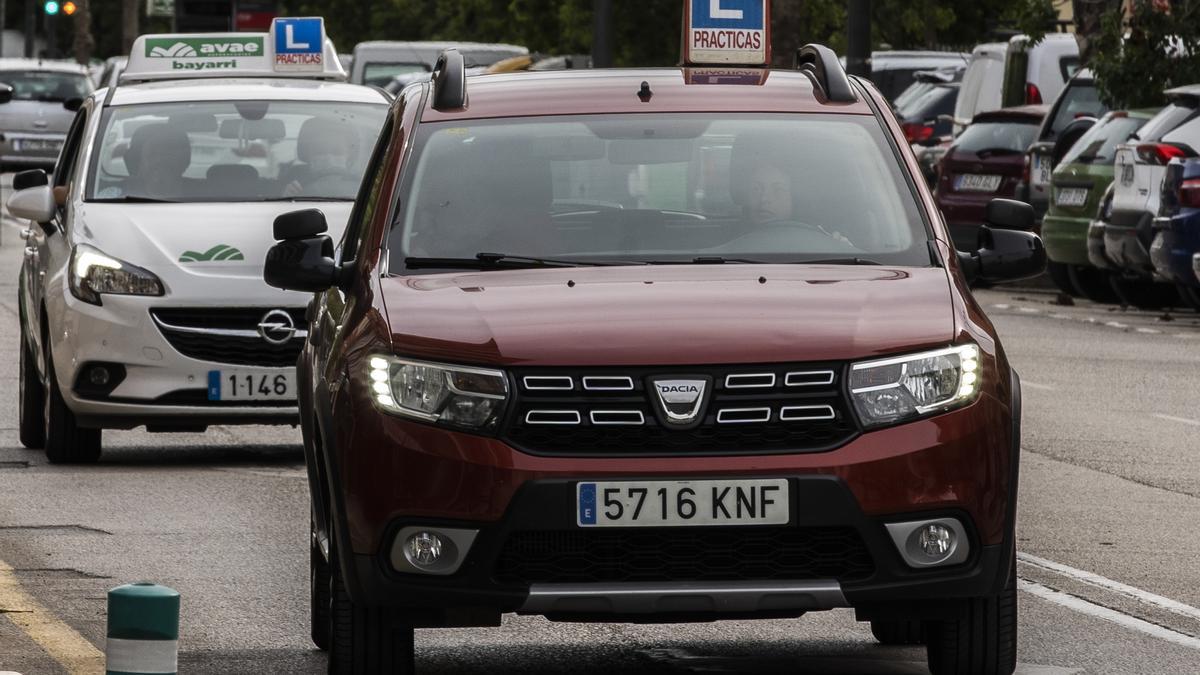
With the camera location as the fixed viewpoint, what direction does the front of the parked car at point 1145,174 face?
facing away from the viewer and to the right of the viewer

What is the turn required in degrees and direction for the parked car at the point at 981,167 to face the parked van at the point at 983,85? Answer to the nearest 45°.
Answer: approximately 45° to its left

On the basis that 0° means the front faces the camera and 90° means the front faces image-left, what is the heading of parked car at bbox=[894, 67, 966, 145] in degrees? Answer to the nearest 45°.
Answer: approximately 225°

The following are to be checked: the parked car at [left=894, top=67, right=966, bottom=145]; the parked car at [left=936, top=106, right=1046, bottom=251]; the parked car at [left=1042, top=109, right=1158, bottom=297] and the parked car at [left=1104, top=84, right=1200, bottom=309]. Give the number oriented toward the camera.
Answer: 0

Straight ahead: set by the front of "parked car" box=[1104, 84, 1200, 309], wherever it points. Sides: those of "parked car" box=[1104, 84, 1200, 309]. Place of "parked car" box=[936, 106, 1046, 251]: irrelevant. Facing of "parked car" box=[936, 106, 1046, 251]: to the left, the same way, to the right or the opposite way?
the same way

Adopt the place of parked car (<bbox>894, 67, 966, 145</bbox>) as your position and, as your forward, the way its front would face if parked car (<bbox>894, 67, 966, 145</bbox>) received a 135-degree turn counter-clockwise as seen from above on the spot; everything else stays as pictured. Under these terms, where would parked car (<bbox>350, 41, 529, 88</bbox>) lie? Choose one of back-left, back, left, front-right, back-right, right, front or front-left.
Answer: front-right

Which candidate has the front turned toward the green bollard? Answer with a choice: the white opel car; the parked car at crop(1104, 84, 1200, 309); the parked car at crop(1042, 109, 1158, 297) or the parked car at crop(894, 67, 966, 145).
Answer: the white opel car

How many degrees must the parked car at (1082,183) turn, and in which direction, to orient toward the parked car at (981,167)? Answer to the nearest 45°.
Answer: approximately 45° to its left

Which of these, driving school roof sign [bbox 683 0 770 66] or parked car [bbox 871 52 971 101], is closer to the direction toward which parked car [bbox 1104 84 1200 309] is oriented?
the parked car

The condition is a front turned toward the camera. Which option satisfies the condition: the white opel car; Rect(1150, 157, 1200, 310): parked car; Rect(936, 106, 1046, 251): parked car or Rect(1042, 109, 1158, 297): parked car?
the white opel car

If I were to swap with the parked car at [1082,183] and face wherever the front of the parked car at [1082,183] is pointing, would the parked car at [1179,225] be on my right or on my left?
on my right

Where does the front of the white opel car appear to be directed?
toward the camera

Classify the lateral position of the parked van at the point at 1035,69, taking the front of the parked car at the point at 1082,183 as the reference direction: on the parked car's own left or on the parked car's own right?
on the parked car's own left

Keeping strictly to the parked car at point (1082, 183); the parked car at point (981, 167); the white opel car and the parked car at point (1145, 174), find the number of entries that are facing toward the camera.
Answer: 1

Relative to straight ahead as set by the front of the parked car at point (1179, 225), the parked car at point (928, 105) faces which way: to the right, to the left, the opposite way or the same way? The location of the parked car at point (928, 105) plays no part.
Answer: the same way

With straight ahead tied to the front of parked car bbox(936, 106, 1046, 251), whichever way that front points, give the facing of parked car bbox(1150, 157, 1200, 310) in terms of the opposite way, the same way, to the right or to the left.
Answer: the same way

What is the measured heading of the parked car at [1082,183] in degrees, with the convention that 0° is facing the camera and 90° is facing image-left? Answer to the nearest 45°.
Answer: approximately 225°

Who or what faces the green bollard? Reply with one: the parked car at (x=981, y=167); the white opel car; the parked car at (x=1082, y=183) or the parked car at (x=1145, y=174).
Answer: the white opel car

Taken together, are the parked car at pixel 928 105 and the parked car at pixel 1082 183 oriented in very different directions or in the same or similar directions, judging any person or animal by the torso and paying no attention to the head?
same or similar directions
